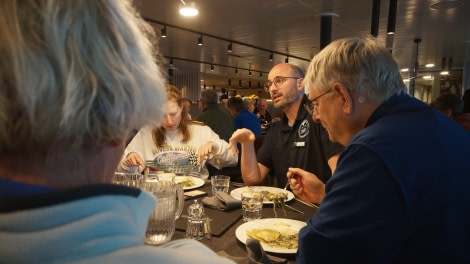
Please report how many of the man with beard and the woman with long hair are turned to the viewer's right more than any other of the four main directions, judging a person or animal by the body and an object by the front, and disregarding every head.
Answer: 0

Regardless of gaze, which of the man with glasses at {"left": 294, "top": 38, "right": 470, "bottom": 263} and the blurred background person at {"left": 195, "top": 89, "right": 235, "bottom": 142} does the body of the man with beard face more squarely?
the man with glasses

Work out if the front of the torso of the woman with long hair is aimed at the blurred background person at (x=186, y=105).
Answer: no

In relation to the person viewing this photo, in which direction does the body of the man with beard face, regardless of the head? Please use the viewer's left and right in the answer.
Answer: facing the viewer and to the left of the viewer

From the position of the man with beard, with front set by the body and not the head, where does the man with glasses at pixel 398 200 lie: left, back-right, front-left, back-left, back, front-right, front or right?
front-left

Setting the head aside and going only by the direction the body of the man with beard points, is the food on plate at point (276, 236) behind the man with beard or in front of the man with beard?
in front

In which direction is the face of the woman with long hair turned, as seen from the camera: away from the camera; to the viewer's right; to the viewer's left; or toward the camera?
toward the camera

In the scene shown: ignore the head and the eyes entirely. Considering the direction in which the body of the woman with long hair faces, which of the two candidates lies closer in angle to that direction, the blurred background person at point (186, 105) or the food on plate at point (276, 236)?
the food on plate

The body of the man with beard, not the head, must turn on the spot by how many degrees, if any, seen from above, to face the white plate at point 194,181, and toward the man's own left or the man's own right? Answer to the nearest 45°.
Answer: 0° — they already face it

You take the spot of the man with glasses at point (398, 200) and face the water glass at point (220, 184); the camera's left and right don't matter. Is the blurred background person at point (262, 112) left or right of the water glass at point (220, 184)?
right

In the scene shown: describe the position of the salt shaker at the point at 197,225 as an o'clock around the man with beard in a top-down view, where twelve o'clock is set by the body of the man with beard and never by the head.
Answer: The salt shaker is roughly at 11 o'clock from the man with beard.

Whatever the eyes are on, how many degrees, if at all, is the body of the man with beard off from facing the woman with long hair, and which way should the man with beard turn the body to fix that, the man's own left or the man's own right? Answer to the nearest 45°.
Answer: approximately 45° to the man's own right

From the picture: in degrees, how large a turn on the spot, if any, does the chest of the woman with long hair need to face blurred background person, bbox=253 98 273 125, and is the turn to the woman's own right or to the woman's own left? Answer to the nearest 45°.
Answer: approximately 180°

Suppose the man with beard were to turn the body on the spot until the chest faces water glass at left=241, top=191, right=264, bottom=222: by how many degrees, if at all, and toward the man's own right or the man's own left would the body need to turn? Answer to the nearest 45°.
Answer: approximately 45° to the man's own left

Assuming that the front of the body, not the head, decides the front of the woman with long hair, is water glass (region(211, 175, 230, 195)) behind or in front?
in front

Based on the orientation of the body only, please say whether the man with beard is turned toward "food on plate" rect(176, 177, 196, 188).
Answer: yes

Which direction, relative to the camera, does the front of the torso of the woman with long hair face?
toward the camera

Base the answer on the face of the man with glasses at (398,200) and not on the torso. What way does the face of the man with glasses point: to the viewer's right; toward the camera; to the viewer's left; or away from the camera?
to the viewer's left

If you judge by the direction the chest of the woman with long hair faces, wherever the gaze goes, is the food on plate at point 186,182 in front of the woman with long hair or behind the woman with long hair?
in front
